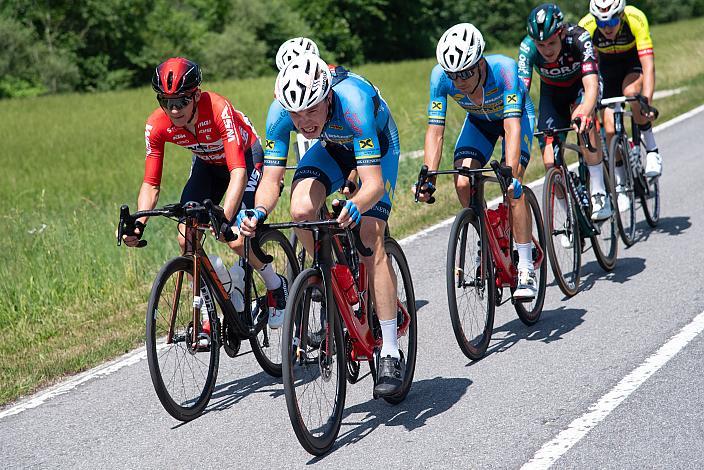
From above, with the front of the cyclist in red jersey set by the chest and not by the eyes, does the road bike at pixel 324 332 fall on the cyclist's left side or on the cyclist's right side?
on the cyclist's left side

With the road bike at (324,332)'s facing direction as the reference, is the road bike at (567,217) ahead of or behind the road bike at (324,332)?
behind

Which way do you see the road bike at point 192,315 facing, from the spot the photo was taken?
facing the viewer and to the left of the viewer

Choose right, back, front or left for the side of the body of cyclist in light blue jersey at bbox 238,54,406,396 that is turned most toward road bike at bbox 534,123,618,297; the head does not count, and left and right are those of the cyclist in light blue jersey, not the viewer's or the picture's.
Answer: back

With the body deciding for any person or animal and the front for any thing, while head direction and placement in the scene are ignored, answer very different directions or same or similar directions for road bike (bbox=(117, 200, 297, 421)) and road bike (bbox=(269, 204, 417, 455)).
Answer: same or similar directions

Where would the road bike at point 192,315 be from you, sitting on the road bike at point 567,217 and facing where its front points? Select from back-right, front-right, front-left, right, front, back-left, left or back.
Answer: front

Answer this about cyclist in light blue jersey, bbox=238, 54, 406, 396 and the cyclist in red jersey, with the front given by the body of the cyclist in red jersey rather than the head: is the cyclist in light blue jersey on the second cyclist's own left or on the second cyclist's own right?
on the second cyclist's own left

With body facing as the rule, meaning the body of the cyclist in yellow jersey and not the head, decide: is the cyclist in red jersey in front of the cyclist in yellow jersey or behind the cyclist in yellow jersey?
in front

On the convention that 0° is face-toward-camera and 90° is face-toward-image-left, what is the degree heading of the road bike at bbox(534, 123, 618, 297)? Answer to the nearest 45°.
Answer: approximately 45°

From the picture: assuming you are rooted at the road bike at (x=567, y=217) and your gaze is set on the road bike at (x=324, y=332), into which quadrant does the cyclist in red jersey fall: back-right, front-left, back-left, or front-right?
front-right

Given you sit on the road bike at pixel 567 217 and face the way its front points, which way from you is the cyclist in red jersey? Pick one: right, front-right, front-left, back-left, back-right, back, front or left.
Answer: front

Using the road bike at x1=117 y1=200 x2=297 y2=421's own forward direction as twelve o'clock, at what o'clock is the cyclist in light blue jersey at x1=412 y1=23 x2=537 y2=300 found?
The cyclist in light blue jersey is roughly at 7 o'clock from the road bike.

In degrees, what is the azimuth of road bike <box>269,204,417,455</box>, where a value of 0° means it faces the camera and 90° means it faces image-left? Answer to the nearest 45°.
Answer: approximately 45°
